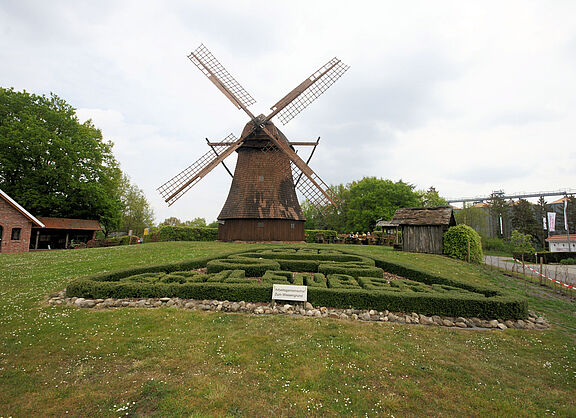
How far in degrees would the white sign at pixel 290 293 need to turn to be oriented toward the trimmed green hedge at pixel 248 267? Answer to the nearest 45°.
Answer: approximately 135° to its right

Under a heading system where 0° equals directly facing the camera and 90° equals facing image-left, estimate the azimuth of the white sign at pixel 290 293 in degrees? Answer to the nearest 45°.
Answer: approximately 0°

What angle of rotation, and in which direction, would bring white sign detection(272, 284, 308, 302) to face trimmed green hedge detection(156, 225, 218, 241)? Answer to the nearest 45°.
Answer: approximately 135° to its right

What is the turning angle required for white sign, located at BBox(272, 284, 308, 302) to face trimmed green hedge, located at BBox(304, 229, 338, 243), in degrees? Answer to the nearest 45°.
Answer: approximately 180°

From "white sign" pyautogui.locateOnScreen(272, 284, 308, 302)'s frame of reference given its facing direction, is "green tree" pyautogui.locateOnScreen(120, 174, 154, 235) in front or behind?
behind

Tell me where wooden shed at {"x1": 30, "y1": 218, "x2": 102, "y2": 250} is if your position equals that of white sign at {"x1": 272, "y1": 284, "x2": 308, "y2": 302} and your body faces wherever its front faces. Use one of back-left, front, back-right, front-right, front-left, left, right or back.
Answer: back-right

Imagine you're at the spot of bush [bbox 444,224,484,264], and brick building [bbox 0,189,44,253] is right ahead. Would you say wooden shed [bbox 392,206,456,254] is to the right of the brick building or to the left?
right

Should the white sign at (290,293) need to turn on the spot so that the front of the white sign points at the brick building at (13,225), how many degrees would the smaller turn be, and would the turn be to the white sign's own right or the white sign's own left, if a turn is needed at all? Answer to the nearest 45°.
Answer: approximately 135° to the white sign's own right

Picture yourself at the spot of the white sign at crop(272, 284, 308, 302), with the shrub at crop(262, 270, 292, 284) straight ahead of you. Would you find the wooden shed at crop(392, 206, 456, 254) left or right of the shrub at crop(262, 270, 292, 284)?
right
